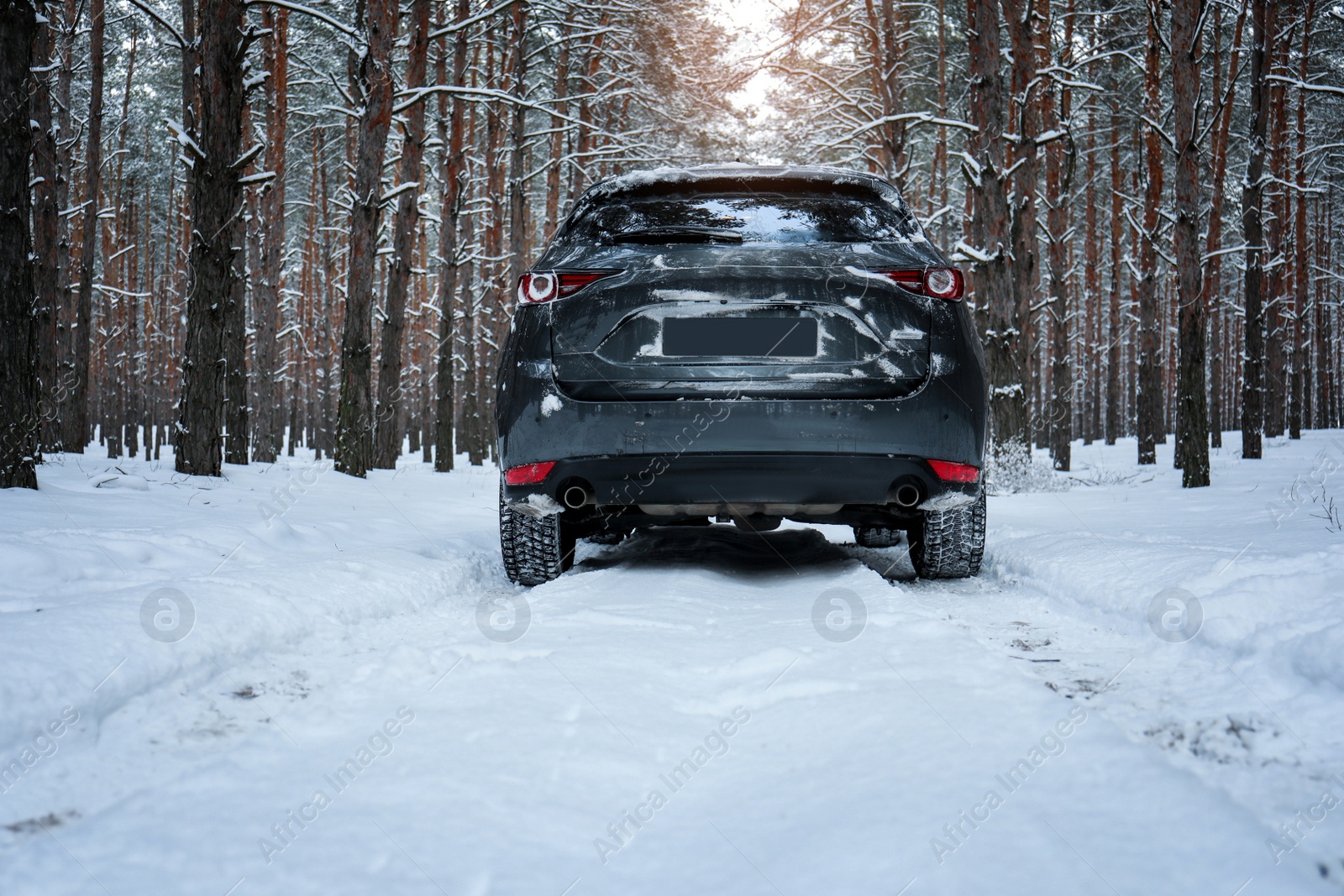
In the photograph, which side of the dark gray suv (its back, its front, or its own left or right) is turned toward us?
back
